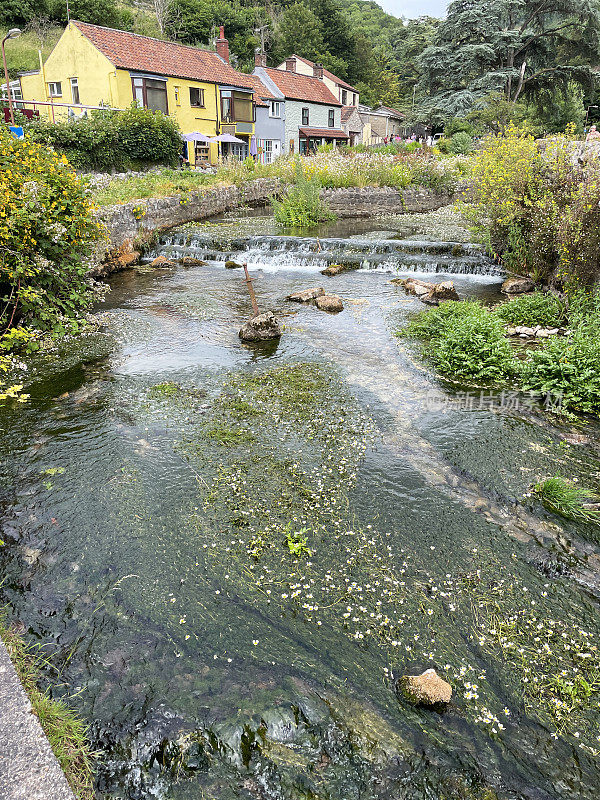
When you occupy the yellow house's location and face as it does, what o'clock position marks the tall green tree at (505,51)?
The tall green tree is roughly at 10 o'clock from the yellow house.

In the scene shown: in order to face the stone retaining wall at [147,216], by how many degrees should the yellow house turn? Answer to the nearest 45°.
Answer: approximately 45° to its right

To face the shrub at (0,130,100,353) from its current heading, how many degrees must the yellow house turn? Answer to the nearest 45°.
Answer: approximately 45° to its right

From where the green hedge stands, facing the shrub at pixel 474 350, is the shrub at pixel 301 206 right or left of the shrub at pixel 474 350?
left

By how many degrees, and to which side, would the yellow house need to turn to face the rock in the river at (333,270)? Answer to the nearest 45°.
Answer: approximately 45° to its right

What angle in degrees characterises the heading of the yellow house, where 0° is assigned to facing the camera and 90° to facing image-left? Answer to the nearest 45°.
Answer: approximately 315°
